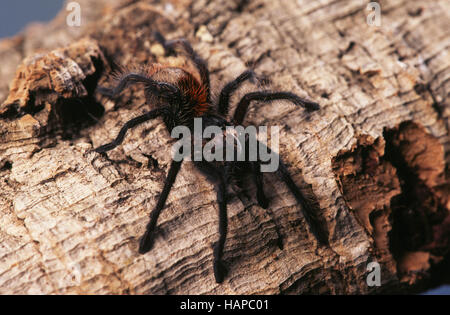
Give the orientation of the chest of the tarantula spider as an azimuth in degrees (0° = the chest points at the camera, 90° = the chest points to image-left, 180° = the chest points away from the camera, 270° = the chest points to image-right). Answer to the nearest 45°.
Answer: approximately 315°
